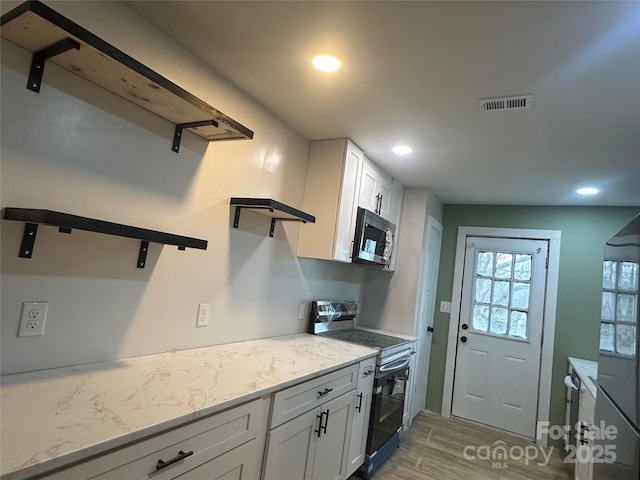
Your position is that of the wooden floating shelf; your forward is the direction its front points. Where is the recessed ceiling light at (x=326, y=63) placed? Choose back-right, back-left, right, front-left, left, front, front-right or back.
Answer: front-left

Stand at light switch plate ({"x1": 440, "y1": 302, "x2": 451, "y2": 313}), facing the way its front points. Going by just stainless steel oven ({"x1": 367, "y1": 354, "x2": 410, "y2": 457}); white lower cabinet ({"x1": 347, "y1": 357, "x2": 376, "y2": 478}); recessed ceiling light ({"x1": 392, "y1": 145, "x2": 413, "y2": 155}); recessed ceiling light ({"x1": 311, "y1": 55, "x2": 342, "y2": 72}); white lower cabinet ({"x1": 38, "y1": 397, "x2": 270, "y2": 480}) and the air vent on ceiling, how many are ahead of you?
6

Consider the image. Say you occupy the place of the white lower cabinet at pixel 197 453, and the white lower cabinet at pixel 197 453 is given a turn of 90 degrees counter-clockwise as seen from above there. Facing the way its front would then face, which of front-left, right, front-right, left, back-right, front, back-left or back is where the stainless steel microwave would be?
front

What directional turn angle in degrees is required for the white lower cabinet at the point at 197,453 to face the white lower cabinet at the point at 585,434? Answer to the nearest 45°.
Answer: approximately 45° to its left

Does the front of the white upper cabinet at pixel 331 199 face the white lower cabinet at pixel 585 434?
yes

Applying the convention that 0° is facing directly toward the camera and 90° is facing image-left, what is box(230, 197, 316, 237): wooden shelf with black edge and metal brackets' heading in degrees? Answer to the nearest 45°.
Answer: approximately 315°

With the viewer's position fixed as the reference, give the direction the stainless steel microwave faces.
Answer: facing the viewer and to the right of the viewer

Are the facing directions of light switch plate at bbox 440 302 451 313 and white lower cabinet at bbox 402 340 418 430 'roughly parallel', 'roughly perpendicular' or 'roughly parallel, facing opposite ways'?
roughly perpendicular

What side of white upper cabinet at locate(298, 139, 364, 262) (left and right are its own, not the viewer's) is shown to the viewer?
right

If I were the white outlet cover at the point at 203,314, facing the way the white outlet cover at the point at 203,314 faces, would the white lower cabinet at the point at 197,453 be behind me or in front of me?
in front

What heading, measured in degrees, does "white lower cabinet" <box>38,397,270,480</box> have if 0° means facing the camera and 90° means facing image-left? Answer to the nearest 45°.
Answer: approximately 315°

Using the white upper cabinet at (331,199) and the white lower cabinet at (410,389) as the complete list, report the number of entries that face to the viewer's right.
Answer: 2

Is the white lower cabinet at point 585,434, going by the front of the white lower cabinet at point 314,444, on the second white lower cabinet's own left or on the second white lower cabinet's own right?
on the second white lower cabinet's own left

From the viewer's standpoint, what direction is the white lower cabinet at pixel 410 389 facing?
to the viewer's right

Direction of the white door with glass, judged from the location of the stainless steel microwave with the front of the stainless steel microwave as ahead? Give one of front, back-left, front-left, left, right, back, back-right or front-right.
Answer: left

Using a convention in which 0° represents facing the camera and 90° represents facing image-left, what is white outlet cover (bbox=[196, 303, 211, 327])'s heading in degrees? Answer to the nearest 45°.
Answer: approximately 315°

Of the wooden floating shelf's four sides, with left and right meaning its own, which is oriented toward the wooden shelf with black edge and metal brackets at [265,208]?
left

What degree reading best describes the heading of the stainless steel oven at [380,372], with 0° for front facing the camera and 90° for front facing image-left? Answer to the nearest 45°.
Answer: approximately 315°
